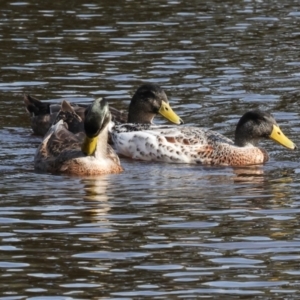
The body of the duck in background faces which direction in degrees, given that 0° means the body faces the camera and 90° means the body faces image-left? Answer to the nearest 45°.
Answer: approximately 270°

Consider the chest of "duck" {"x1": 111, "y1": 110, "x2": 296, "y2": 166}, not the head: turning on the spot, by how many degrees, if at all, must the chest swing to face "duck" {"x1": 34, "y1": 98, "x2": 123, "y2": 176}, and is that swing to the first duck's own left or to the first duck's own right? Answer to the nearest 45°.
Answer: approximately 135° to the first duck's own right

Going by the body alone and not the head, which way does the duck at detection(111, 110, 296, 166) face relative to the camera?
to the viewer's right

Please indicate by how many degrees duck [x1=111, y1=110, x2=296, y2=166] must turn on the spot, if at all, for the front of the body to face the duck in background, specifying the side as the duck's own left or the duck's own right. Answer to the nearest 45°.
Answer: approximately 135° to the duck's own left

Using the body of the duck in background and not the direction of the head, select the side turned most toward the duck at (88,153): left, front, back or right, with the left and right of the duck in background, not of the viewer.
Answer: right

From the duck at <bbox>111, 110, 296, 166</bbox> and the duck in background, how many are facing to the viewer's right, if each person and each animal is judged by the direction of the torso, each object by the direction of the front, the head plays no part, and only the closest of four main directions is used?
2

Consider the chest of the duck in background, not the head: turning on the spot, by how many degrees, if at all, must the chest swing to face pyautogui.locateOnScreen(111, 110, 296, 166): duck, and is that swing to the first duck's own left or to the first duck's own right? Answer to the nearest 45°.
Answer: approximately 45° to the first duck's own right
